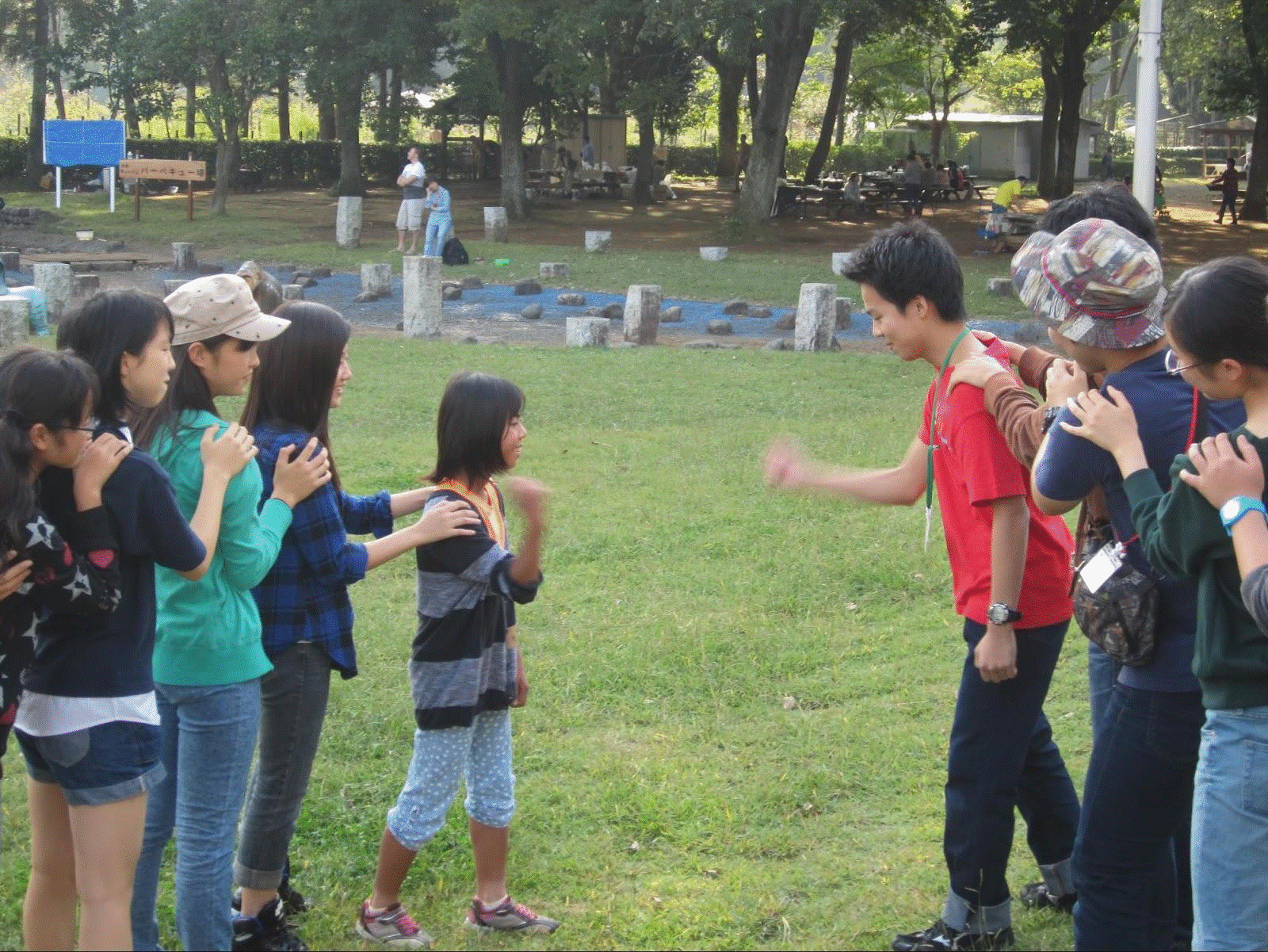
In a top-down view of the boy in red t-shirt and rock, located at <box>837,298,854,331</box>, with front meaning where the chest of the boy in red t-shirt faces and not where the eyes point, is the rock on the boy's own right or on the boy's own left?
on the boy's own right

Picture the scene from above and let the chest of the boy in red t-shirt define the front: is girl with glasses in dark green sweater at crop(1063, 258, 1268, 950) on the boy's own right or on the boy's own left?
on the boy's own left

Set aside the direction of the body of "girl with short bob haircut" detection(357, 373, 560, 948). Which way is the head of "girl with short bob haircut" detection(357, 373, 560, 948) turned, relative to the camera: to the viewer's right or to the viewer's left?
to the viewer's right

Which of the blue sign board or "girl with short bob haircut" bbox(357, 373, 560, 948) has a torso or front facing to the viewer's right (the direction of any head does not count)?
the girl with short bob haircut

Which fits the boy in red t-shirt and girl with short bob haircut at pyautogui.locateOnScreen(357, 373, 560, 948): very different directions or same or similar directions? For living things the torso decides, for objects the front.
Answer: very different directions

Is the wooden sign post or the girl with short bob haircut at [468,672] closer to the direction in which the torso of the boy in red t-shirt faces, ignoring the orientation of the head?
the girl with short bob haircut

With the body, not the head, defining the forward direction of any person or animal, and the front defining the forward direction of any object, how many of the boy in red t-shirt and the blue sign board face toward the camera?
1

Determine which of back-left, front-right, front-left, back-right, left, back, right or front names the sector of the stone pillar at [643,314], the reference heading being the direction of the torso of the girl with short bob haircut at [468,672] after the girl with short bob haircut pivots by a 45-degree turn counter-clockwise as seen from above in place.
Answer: front-left

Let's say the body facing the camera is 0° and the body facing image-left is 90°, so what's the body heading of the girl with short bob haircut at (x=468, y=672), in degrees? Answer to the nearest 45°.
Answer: approximately 270°

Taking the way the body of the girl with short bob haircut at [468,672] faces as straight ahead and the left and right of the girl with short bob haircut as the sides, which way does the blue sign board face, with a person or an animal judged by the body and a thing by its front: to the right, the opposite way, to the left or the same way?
to the right

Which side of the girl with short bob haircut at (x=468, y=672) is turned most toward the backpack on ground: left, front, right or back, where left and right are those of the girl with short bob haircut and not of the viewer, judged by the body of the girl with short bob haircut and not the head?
left

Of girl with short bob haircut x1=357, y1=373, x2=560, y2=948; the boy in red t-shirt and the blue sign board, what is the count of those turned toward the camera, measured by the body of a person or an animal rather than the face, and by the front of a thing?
1

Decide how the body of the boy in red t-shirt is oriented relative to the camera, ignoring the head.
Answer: to the viewer's left

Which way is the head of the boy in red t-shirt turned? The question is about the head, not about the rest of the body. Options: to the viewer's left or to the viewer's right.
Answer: to the viewer's left
